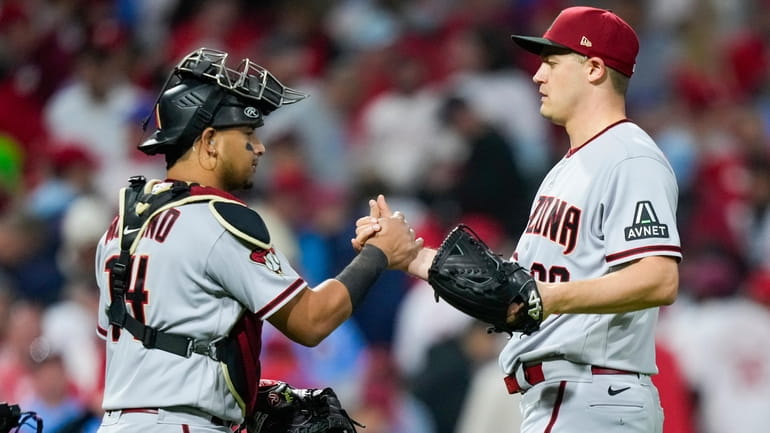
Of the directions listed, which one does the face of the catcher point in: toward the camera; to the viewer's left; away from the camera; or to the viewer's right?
to the viewer's right

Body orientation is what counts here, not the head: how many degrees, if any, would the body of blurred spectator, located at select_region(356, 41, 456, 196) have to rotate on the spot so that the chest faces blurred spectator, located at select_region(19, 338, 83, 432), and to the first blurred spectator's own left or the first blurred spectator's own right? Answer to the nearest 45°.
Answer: approximately 45° to the first blurred spectator's own right

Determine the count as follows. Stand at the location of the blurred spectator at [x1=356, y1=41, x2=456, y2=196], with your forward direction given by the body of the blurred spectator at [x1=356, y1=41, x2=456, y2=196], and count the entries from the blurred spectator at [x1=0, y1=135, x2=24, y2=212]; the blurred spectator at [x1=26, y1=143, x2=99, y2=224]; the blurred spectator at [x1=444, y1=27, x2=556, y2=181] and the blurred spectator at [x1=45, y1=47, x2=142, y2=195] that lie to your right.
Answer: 3

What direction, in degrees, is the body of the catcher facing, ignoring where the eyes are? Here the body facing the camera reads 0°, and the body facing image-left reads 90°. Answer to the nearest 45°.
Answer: approximately 225°

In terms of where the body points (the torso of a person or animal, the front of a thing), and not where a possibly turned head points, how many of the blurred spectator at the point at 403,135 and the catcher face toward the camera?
1

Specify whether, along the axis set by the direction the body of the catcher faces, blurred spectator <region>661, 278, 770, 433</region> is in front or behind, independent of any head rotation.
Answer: in front

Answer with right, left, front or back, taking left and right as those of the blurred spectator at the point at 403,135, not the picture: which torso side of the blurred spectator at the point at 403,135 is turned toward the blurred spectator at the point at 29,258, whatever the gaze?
right

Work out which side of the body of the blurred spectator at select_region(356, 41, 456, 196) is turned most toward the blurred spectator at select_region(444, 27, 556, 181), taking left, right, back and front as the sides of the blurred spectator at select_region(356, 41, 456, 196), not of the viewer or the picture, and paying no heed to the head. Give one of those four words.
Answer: left

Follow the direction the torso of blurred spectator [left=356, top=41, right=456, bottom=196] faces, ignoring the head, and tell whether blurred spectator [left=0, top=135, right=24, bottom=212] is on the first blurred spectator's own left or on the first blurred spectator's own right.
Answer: on the first blurred spectator's own right

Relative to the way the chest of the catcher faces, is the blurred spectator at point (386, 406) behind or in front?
in front

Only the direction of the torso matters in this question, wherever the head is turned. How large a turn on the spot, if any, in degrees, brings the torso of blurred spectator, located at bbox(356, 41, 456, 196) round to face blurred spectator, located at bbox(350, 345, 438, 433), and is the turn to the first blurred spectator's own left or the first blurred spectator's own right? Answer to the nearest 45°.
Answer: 0° — they already face them
